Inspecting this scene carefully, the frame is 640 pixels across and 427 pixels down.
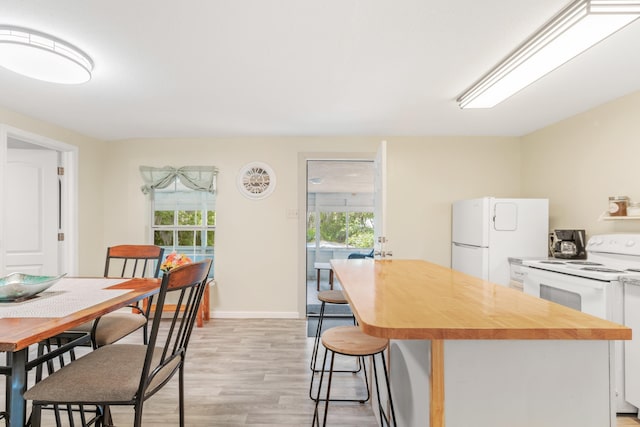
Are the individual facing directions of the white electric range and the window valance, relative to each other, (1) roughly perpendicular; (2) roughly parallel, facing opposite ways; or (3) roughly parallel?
roughly perpendicular

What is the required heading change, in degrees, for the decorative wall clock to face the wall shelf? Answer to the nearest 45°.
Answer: approximately 45° to its left

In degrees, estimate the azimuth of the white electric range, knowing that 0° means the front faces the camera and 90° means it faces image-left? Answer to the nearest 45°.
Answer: approximately 45°

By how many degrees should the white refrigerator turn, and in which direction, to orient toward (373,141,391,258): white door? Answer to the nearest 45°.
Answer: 0° — it already faces it

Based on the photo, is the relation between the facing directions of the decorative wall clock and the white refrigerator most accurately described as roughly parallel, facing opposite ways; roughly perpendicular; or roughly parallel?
roughly perpendicular

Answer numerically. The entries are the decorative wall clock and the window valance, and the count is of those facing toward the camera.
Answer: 2

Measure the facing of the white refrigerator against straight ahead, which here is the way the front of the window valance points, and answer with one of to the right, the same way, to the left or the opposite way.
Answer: to the right
